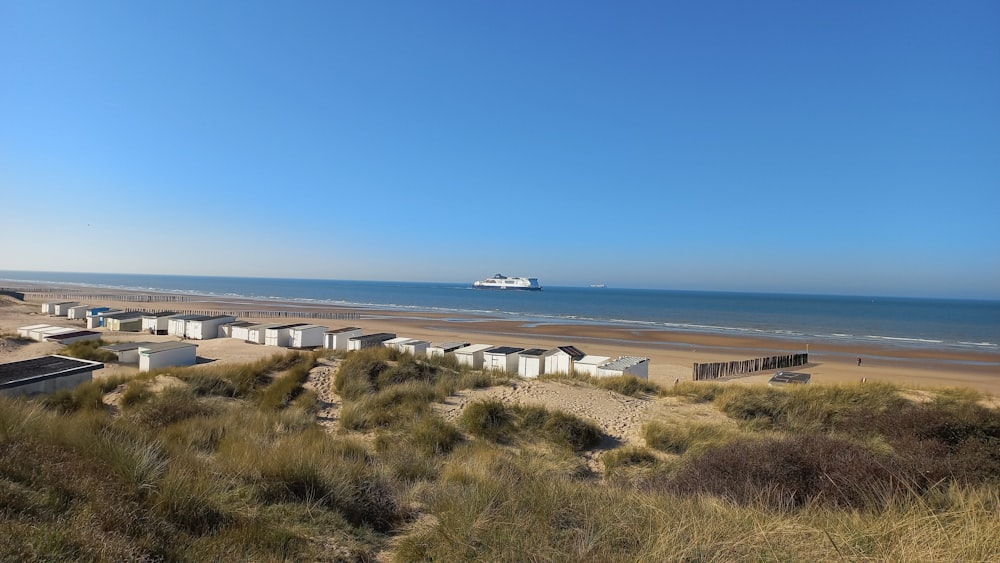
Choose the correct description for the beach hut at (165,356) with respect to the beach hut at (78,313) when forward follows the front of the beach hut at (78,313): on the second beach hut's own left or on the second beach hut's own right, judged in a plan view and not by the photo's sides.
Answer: on the second beach hut's own right

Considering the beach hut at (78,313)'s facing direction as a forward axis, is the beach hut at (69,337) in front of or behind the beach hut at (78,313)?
behind

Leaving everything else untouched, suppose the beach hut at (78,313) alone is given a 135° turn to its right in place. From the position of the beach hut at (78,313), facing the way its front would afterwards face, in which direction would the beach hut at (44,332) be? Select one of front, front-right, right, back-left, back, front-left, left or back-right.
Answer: front

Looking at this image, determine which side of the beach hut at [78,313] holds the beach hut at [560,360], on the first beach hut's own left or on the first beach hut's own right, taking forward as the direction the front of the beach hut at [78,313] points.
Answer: on the first beach hut's own right

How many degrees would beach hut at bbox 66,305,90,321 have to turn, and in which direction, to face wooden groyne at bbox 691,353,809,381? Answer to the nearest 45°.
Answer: approximately 90° to its left

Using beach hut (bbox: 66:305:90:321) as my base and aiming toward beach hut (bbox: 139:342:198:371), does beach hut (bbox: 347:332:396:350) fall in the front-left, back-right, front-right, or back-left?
front-left

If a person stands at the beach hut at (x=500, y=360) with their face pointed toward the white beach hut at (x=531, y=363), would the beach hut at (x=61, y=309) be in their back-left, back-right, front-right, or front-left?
back-left

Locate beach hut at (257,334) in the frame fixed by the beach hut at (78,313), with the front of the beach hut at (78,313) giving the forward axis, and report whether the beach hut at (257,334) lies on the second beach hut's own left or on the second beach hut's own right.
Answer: on the second beach hut's own right

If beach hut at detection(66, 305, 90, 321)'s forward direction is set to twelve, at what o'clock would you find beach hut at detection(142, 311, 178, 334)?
beach hut at detection(142, 311, 178, 334) is roughly at 4 o'clock from beach hut at detection(66, 305, 90, 321).

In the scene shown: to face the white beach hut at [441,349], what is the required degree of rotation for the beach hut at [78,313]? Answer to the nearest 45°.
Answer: approximately 135° to its right
